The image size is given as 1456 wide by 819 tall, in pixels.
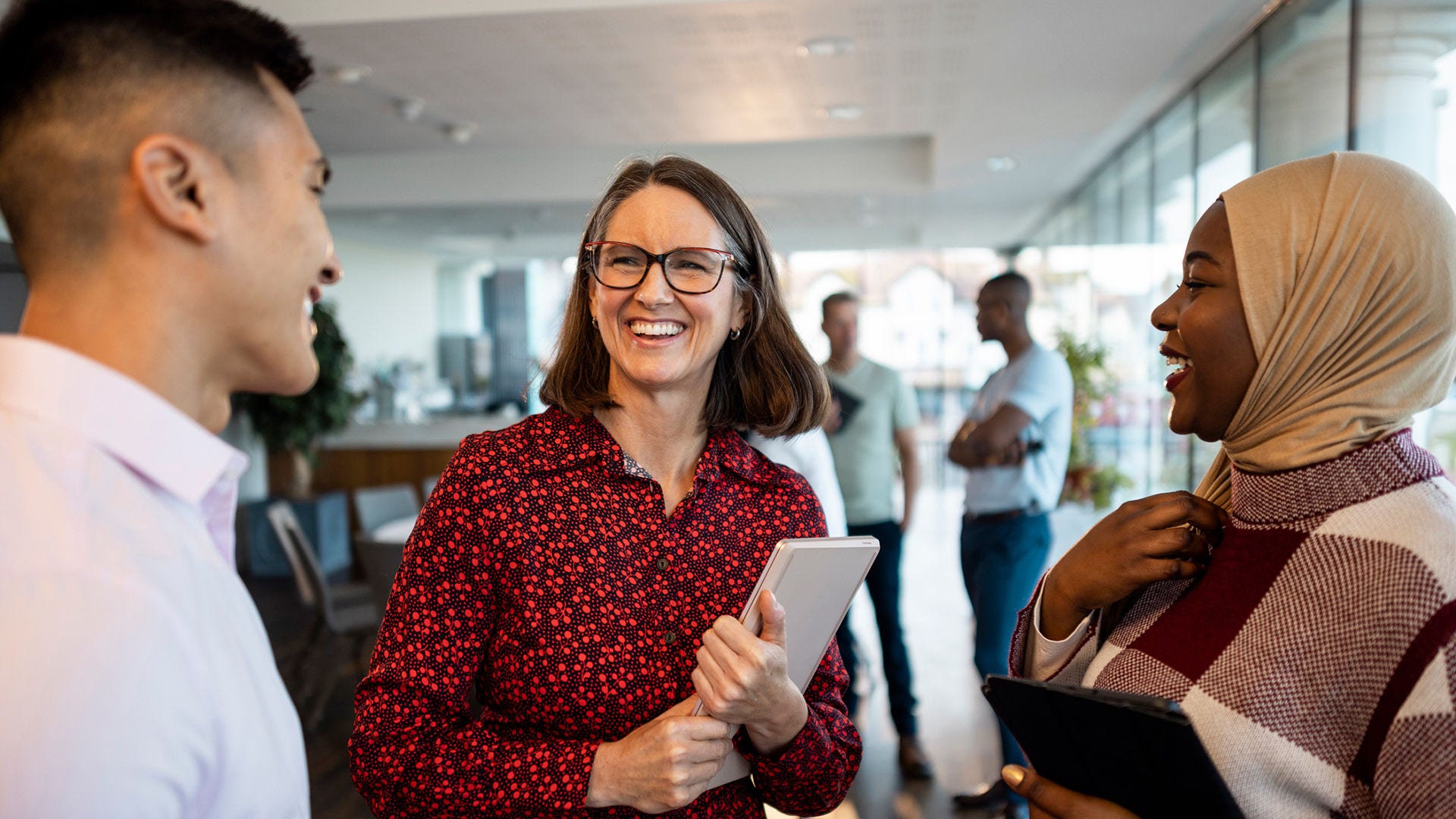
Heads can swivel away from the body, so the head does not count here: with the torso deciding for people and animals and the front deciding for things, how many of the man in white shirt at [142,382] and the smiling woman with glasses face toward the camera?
1

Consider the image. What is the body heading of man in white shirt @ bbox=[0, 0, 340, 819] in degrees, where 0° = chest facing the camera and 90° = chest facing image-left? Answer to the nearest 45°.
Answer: approximately 270°

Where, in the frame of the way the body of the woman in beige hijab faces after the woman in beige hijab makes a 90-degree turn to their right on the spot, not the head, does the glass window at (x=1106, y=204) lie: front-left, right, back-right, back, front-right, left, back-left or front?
front

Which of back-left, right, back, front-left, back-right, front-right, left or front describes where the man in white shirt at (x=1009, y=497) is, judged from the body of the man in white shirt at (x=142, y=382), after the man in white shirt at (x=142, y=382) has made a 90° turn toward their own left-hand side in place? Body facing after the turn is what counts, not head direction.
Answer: front-right

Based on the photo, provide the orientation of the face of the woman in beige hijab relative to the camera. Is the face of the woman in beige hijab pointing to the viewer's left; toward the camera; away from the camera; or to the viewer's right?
to the viewer's left

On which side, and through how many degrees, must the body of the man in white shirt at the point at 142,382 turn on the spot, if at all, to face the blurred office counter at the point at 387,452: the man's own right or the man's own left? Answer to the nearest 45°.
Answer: approximately 90° to the man's own left

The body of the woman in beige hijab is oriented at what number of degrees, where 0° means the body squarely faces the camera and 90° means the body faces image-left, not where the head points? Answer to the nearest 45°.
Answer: approximately 90°

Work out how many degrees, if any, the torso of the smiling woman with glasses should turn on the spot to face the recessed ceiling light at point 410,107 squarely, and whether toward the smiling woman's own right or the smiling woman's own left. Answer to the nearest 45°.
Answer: approximately 180°

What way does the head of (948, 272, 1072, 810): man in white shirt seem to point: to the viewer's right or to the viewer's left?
to the viewer's left

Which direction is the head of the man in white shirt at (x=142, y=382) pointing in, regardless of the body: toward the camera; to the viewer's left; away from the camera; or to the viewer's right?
to the viewer's right

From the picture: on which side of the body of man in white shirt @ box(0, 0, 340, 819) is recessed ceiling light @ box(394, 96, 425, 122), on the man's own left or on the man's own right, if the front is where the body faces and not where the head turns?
on the man's own left

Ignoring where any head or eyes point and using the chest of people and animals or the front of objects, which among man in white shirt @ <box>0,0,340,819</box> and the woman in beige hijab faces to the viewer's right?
the man in white shirt

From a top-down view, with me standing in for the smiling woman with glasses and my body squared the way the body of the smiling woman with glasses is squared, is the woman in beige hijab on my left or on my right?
on my left
